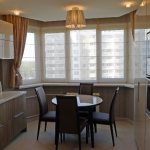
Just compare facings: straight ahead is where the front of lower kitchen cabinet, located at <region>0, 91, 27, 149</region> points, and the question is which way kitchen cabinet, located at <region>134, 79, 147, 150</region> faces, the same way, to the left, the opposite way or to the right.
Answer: the opposite way

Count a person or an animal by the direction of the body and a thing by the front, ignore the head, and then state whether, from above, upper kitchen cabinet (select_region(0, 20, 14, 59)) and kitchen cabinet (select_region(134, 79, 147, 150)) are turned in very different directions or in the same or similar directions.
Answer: very different directions

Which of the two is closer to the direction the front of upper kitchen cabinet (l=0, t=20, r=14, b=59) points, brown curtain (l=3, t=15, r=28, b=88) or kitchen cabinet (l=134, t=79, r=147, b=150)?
the kitchen cabinet

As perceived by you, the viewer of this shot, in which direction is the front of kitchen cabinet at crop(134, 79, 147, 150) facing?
facing to the left of the viewer

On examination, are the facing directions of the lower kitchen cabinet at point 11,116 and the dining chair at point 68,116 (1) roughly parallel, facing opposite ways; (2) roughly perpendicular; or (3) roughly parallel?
roughly perpendicular

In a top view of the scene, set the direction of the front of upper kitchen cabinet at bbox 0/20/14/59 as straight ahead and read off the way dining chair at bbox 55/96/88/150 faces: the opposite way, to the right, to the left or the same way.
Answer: to the left

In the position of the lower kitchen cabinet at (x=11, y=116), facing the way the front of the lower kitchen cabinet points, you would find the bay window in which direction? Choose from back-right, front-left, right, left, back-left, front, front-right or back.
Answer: left

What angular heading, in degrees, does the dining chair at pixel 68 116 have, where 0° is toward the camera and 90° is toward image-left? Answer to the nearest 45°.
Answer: approximately 225°

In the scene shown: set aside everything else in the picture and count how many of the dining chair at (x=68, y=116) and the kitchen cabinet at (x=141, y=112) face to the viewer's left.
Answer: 1

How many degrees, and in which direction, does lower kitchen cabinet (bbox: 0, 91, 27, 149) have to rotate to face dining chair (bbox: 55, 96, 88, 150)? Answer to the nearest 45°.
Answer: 0° — it already faces it

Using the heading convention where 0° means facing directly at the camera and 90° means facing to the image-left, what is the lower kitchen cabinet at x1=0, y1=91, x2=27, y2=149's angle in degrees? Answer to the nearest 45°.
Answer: approximately 315°

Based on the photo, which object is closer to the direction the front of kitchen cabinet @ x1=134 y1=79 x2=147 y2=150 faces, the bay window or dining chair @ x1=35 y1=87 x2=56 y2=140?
the dining chair
